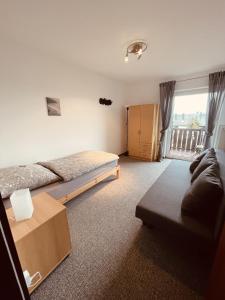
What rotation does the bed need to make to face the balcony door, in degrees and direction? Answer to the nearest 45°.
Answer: approximately 45° to its right

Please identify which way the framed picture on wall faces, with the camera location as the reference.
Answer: facing the viewer and to the right of the viewer

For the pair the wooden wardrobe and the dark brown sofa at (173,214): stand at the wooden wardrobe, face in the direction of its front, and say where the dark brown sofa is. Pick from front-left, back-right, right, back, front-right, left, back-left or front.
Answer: front-left

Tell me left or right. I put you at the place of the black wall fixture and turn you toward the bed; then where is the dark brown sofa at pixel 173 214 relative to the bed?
left

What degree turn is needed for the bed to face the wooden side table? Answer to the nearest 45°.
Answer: approximately 135° to its right

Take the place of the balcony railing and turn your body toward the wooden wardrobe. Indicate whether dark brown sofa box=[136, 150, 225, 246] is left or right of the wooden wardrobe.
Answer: left

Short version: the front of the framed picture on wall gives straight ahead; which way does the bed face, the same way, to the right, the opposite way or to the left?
to the left

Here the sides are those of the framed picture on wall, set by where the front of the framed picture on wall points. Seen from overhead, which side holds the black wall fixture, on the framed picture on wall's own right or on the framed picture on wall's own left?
on the framed picture on wall's own left

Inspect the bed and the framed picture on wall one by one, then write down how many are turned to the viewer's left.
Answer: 0

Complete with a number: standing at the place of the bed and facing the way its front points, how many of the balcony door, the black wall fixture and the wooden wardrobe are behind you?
0

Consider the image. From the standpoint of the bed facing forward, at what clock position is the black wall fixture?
The black wall fixture is roughly at 12 o'clock from the bed.

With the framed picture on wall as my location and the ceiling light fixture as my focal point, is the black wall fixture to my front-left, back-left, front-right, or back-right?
front-left

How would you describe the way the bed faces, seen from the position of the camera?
facing away from the viewer and to the right of the viewer

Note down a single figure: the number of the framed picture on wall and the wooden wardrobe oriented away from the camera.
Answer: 0

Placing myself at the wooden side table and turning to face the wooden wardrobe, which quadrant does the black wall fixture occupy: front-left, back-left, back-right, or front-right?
front-left
